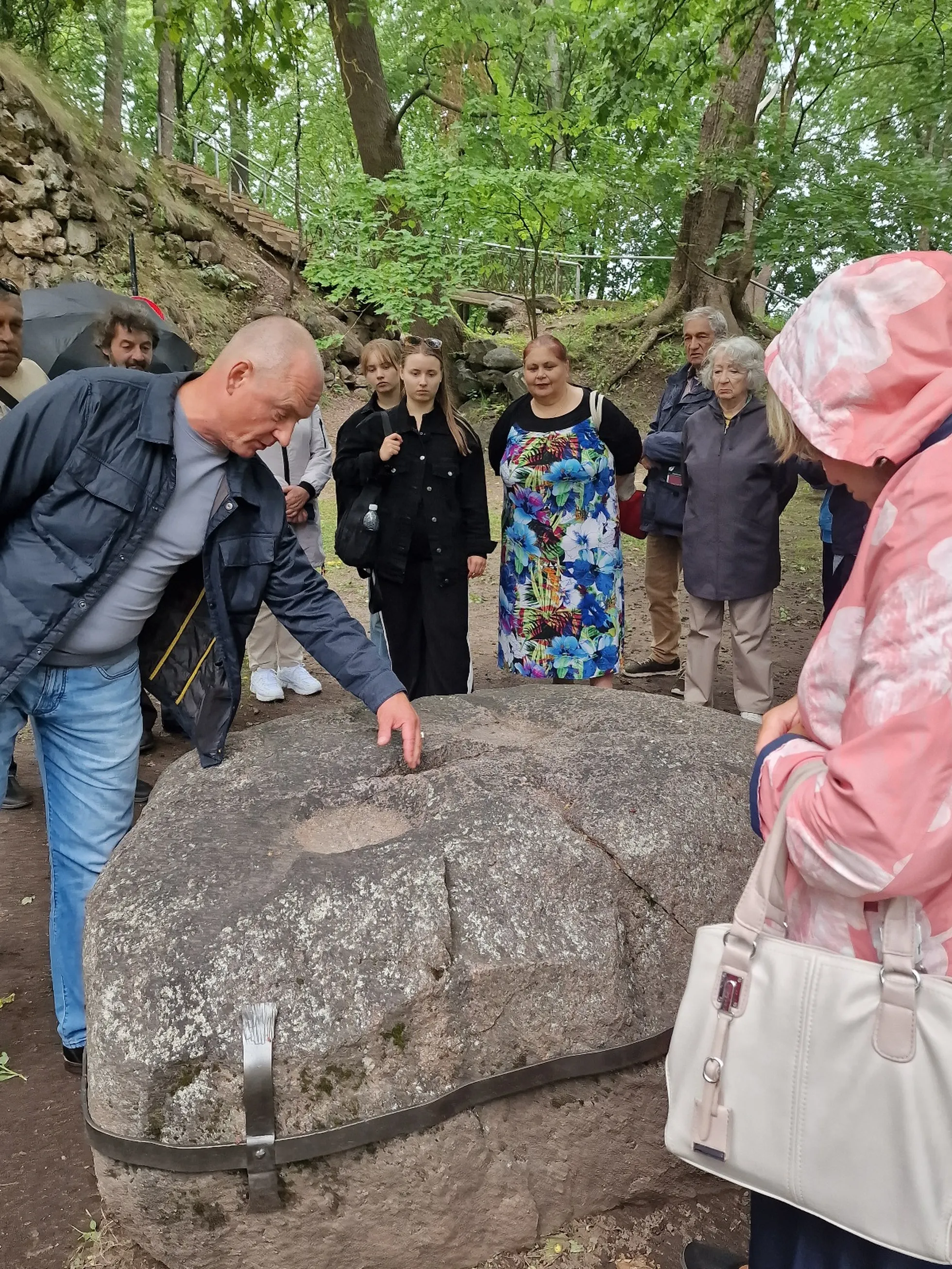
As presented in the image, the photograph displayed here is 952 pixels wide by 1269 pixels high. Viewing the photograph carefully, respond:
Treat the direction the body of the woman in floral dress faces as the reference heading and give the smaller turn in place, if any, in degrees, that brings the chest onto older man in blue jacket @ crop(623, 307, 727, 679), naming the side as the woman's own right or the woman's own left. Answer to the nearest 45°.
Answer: approximately 135° to the woman's own left

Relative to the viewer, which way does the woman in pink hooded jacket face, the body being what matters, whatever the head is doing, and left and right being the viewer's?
facing to the left of the viewer

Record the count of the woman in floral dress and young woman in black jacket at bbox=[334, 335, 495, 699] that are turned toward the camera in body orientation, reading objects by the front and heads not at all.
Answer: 2

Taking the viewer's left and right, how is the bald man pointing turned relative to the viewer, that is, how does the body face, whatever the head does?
facing the viewer and to the right of the viewer

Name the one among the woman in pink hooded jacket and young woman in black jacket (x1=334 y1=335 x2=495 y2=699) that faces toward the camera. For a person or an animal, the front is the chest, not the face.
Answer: the young woman in black jacket

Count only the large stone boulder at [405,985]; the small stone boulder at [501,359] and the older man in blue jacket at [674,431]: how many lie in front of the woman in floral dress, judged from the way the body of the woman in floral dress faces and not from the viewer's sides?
1

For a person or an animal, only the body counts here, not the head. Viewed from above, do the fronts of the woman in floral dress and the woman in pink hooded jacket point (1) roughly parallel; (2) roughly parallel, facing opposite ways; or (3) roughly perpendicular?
roughly perpendicular

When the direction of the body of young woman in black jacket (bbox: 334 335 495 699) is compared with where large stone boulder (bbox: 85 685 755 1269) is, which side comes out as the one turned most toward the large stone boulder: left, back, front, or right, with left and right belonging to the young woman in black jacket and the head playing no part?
front

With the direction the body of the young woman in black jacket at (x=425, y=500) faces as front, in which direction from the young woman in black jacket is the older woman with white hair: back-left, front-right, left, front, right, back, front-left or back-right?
left

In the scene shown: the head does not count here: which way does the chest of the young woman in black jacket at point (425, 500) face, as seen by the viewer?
toward the camera

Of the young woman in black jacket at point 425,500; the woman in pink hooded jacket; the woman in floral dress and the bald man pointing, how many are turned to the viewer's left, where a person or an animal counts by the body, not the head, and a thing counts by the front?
1

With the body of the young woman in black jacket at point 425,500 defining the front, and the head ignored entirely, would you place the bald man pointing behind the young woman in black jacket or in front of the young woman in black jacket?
in front

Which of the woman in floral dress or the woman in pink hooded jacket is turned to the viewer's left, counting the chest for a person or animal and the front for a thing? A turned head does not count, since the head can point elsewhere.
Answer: the woman in pink hooded jacket

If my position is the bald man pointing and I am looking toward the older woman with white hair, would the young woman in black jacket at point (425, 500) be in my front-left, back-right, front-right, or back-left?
front-left
